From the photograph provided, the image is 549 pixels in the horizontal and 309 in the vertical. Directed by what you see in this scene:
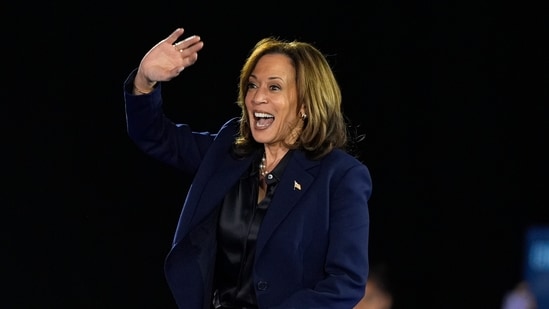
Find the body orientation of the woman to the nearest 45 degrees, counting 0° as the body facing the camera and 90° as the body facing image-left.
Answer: approximately 45°
